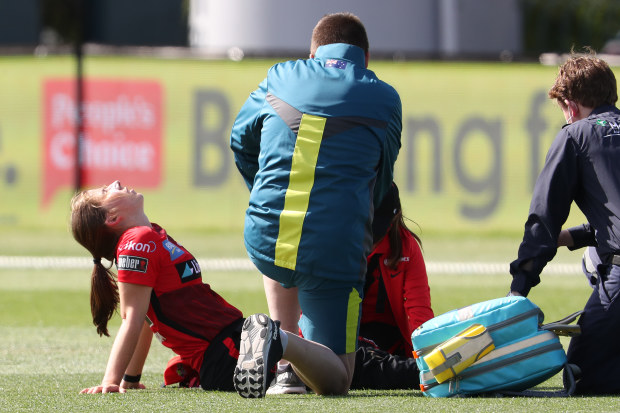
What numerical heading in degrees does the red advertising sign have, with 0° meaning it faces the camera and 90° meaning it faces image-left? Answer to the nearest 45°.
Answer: approximately 0°
